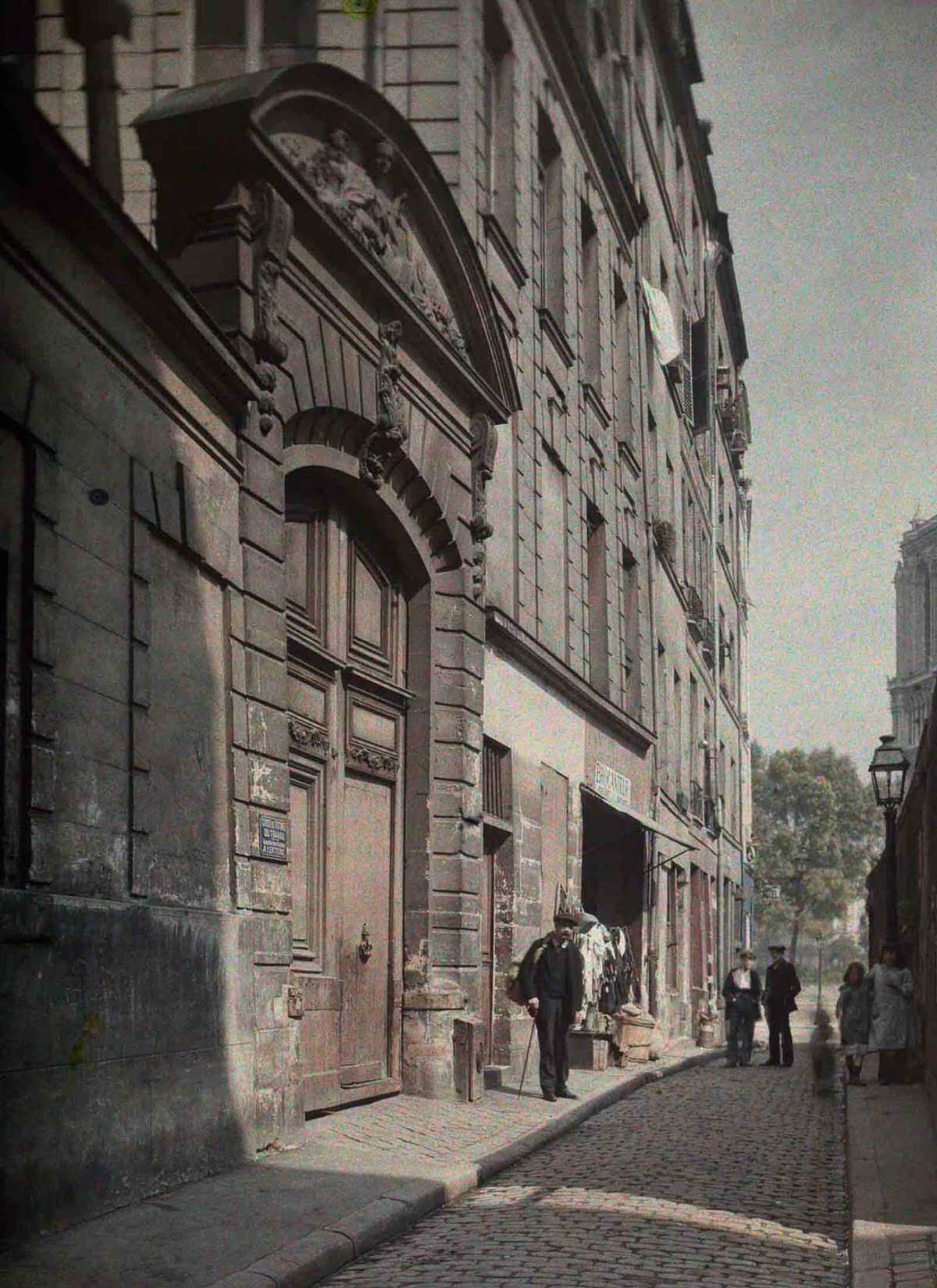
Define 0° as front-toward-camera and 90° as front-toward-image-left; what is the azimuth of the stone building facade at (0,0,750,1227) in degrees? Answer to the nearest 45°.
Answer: approximately 315°

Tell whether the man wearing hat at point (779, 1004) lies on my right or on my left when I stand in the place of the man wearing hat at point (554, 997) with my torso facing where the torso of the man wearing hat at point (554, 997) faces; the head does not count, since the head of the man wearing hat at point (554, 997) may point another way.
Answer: on my left

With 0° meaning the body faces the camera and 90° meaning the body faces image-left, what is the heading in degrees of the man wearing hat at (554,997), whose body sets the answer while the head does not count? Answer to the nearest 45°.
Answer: approximately 315°

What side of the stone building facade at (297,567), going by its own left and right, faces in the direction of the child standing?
left

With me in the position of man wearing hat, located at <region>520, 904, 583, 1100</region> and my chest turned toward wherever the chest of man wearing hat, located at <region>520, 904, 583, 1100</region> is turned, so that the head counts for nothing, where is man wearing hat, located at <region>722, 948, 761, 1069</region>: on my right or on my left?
on my left

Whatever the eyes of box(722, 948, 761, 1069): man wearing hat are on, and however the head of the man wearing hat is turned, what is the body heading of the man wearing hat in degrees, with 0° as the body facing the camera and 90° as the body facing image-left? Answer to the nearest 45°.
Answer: approximately 0°

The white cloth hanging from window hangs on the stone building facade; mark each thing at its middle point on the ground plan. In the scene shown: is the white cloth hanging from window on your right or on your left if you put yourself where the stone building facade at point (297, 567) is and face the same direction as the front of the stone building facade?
on your left
